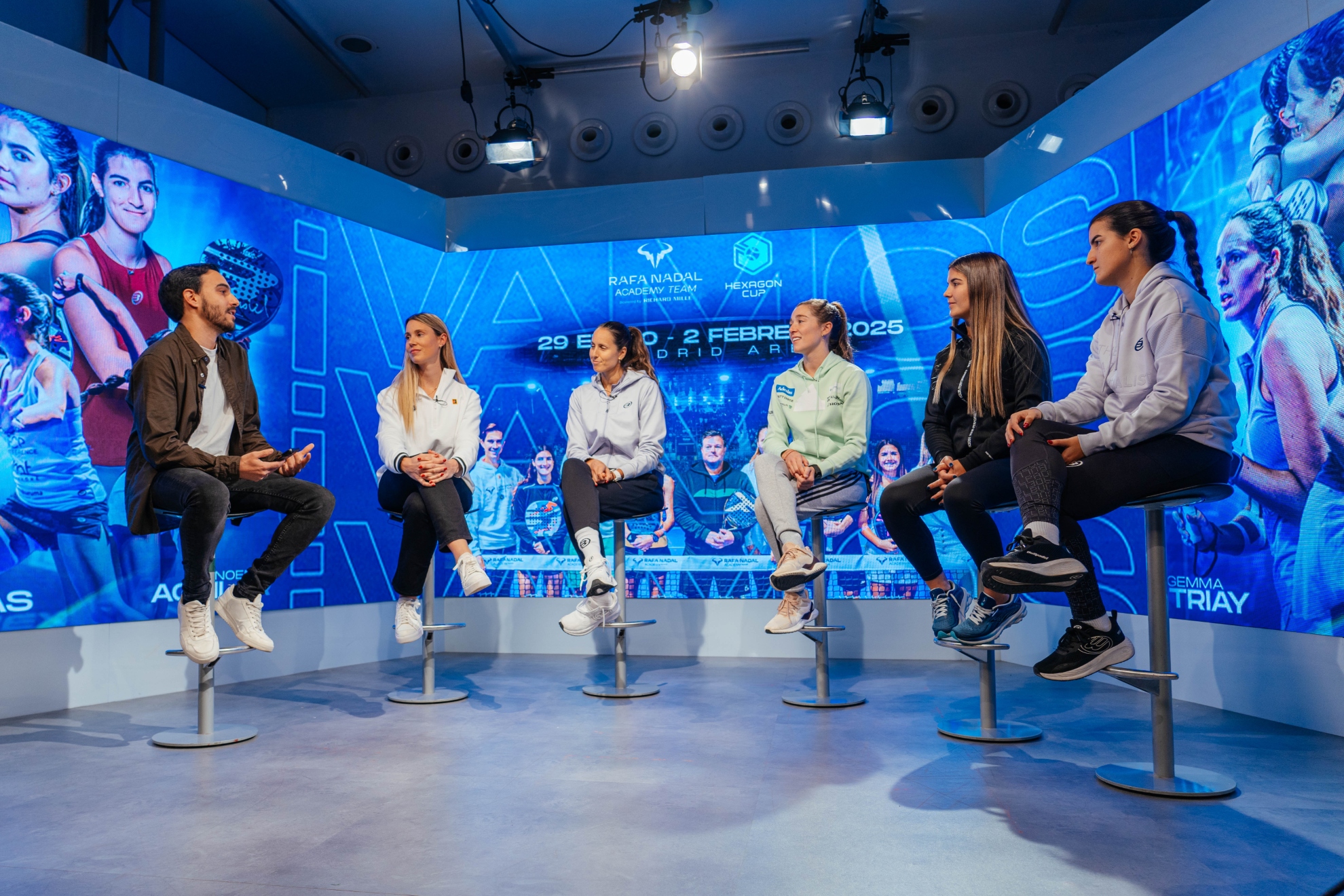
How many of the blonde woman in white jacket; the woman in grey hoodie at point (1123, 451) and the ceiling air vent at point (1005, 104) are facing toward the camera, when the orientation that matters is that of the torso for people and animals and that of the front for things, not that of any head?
2

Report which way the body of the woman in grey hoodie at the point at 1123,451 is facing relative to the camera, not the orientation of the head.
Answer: to the viewer's left

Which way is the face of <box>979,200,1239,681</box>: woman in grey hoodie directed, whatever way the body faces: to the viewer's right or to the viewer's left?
to the viewer's left

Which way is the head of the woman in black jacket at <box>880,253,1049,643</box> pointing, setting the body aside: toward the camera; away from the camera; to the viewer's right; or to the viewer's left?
to the viewer's left
